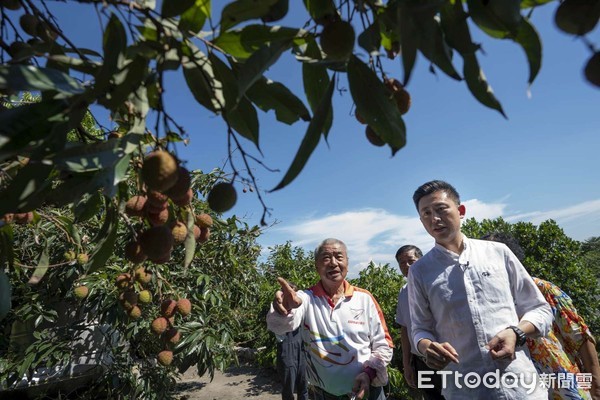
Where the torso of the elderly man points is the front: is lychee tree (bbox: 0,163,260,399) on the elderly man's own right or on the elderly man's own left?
on the elderly man's own right

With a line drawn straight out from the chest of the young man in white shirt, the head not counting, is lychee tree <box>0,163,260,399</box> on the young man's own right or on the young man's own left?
on the young man's own right

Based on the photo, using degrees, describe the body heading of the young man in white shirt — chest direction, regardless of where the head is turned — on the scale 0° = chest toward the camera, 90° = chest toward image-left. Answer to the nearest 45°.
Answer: approximately 0°

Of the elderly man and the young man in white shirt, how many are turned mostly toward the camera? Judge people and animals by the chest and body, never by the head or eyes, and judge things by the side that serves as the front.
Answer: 2

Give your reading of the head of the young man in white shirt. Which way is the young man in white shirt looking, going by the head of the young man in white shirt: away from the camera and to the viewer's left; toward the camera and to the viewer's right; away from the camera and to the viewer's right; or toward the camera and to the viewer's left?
toward the camera and to the viewer's left

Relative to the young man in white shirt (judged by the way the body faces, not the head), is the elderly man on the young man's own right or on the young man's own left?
on the young man's own right

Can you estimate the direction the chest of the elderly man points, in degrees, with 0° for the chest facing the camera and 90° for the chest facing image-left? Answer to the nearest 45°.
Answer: approximately 0°
